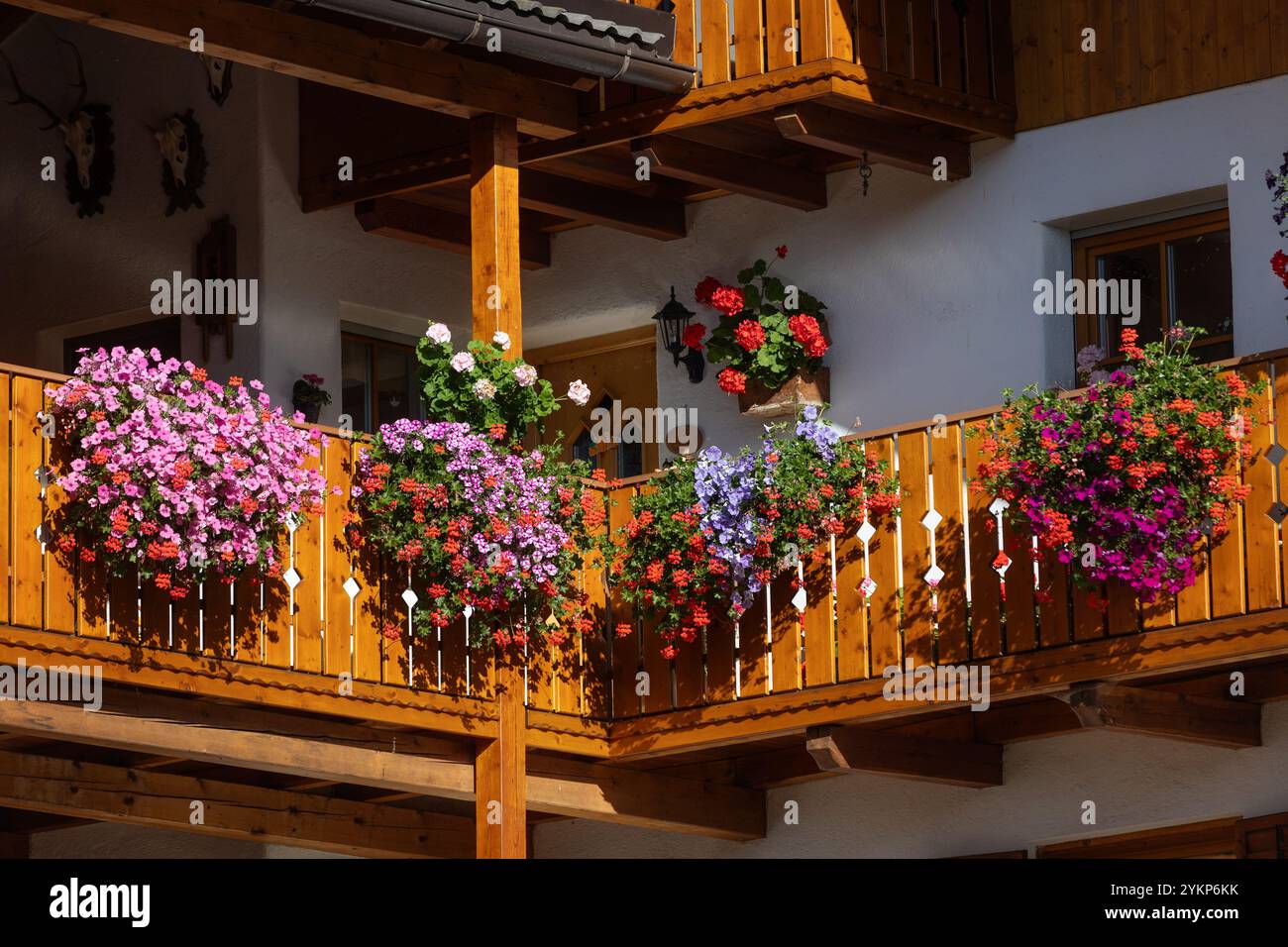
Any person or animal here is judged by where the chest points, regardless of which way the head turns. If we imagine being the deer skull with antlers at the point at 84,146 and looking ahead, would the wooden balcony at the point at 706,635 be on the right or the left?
on its left

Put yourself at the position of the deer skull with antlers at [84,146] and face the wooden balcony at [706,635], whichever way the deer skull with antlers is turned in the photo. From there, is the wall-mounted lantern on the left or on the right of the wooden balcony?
left

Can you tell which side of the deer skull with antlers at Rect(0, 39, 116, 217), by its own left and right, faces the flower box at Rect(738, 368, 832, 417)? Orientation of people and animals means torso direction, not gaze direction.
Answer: left

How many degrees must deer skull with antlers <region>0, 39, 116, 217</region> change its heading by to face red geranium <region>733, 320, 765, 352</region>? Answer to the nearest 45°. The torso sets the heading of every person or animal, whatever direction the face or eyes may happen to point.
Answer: approximately 90° to its left

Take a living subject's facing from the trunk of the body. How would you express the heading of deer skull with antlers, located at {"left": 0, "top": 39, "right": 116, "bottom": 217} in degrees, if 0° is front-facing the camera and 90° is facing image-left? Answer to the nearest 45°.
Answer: approximately 45°

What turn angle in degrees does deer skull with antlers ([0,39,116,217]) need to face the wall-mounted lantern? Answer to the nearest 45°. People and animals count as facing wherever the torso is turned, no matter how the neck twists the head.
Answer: approximately 135° to its left

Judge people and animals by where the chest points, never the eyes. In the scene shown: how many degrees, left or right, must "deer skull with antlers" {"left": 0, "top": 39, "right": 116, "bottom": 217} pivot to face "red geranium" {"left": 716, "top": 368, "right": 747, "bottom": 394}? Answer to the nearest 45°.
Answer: approximately 90° to its left

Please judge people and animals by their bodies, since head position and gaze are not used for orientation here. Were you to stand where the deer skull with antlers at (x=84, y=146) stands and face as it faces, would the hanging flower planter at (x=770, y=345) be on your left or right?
on your left
